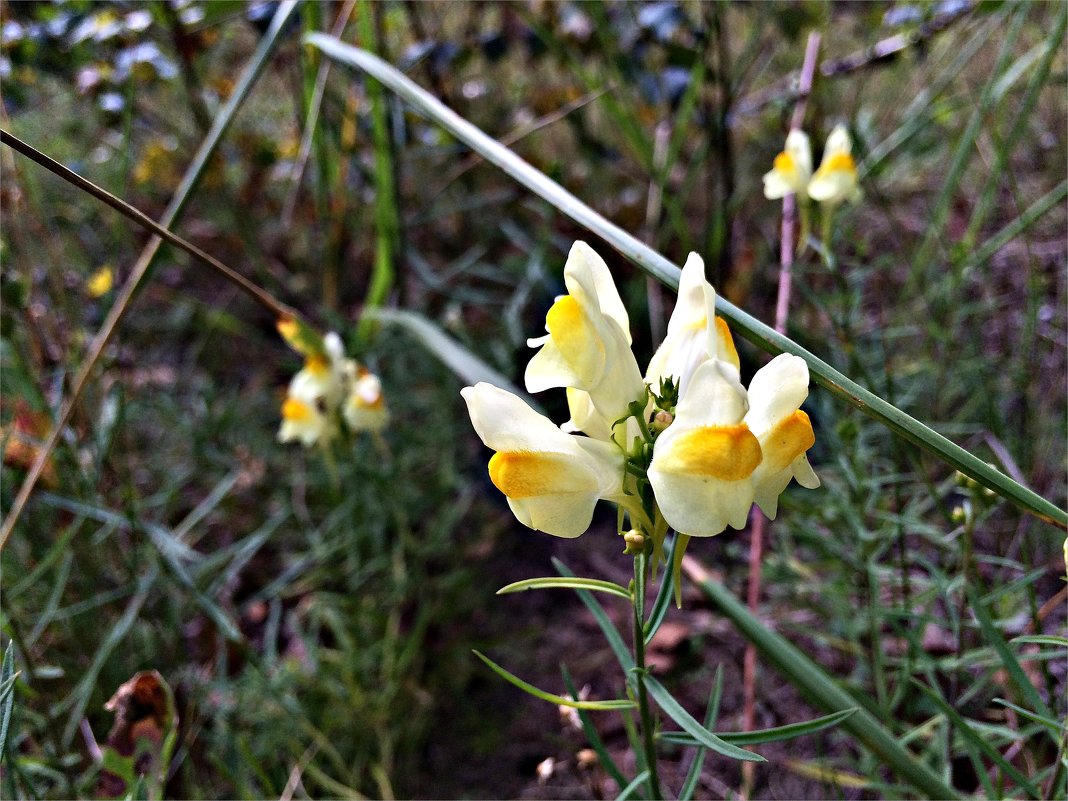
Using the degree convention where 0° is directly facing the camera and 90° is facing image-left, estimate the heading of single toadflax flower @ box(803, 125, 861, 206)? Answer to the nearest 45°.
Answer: approximately 0°

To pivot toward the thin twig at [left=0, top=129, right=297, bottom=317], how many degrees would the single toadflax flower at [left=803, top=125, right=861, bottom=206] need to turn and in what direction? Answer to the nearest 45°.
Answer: approximately 45° to its right
